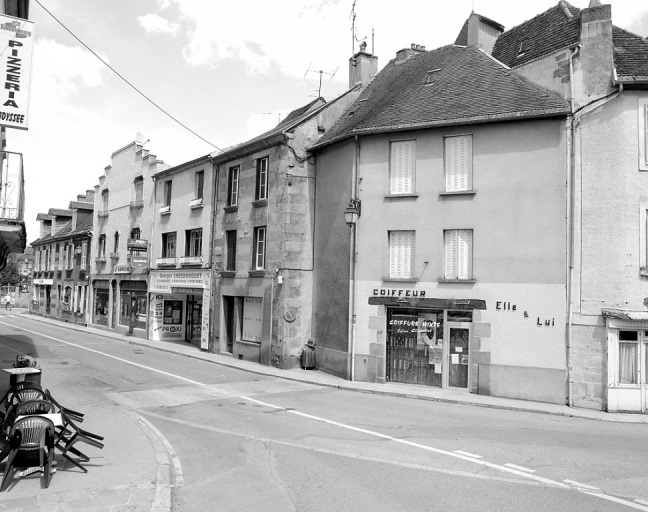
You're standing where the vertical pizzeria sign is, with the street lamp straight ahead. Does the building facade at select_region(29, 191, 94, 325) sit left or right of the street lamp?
left

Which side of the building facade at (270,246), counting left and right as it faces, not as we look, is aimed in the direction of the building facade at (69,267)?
right

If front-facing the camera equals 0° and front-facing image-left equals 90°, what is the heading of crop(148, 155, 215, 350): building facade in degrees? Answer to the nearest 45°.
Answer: approximately 45°

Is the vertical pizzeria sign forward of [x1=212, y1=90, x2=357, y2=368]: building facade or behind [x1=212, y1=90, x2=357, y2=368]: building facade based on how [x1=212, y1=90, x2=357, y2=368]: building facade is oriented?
forward

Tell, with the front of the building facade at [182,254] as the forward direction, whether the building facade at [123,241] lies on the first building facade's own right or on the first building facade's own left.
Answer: on the first building facade's own right

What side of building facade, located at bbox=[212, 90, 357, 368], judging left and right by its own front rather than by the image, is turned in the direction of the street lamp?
left

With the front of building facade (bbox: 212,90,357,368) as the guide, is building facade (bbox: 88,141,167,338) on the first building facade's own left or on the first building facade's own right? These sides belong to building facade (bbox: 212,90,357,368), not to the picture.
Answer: on the first building facade's own right

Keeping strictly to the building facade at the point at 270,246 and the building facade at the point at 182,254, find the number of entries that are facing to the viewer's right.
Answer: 0

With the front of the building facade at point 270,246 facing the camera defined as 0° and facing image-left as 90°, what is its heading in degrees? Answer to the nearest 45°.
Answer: approximately 45°

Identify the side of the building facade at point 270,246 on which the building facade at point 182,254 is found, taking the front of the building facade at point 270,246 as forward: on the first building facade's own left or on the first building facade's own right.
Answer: on the first building facade's own right

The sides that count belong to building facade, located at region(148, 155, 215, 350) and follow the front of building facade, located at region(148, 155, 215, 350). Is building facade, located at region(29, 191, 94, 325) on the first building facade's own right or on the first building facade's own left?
on the first building facade's own right
